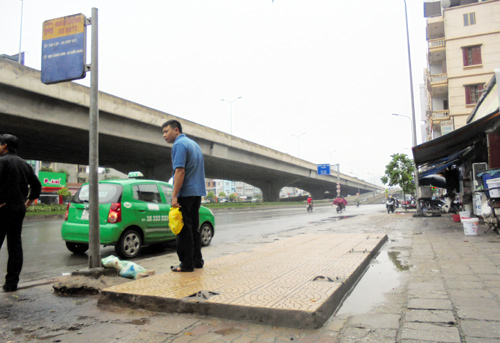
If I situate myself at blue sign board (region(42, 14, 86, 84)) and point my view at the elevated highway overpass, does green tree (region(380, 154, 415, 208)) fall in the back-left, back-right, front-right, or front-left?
front-right

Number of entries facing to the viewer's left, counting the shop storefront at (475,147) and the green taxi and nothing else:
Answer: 1

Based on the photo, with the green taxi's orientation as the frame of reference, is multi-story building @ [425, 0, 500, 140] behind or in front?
in front

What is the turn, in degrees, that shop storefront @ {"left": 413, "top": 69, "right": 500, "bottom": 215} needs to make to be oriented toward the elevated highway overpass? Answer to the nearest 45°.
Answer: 0° — it already faces it

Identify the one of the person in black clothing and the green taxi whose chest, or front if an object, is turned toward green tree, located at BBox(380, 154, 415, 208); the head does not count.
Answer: the green taxi

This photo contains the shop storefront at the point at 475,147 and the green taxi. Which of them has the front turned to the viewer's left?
the shop storefront

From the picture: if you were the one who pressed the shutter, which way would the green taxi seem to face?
facing away from the viewer and to the right of the viewer

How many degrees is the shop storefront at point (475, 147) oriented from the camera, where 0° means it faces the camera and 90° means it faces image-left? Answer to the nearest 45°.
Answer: approximately 90°
